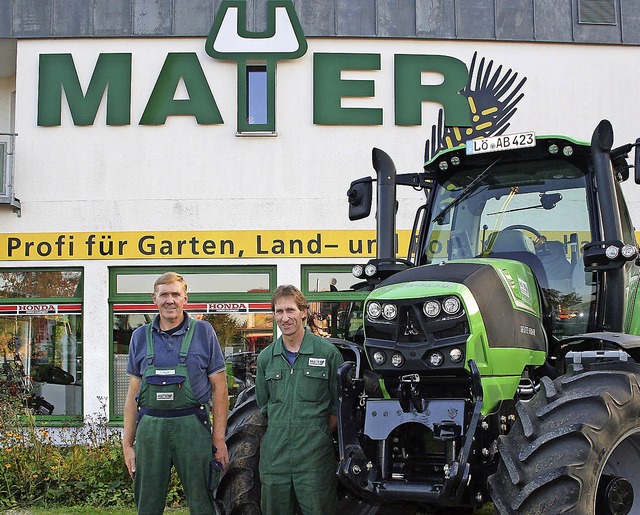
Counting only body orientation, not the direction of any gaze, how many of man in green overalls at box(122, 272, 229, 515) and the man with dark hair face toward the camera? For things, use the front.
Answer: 2

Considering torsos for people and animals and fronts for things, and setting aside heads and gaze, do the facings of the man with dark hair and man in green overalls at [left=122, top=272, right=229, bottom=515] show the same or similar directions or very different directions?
same or similar directions

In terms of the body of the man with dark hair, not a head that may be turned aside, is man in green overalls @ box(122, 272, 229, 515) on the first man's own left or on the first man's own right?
on the first man's own right

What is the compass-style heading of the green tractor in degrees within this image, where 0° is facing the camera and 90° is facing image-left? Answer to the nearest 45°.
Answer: approximately 45°

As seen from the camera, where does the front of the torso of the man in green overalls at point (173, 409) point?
toward the camera

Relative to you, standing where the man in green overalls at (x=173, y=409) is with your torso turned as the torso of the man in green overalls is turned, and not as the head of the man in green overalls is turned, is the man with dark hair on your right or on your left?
on your left

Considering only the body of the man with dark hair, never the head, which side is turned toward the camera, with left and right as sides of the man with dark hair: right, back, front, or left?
front

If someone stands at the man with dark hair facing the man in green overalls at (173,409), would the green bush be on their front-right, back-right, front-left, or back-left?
front-right
